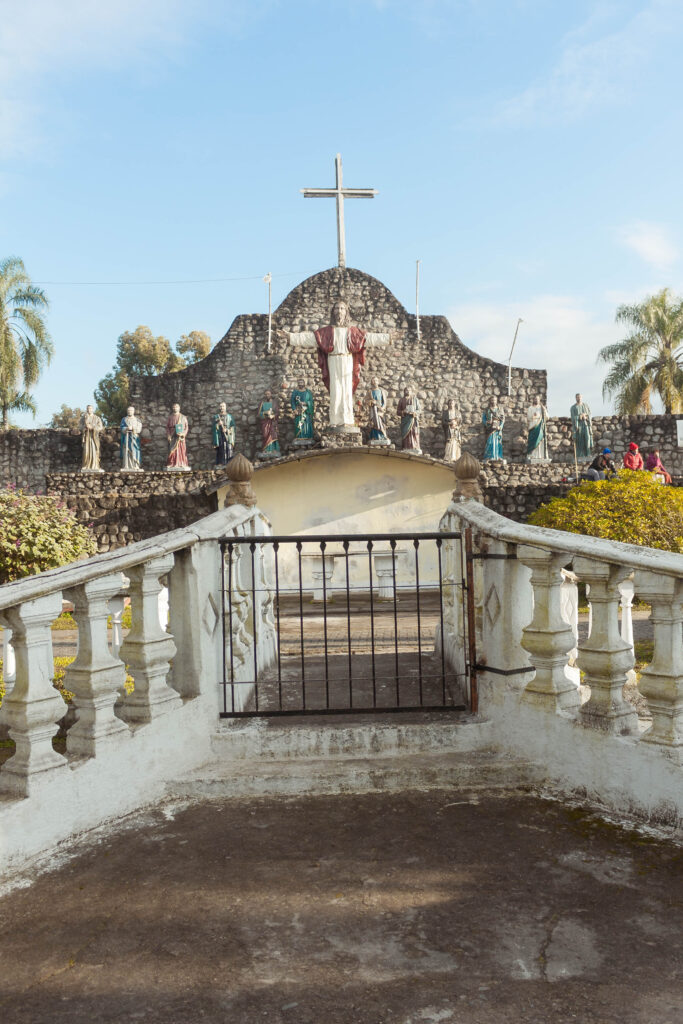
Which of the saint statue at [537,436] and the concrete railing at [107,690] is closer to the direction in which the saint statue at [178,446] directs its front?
the concrete railing

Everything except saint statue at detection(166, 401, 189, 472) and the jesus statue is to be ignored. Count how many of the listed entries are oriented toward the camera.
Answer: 2

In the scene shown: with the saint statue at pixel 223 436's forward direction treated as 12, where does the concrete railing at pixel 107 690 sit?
The concrete railing is roughly at 12 o'clock from the saint statue.

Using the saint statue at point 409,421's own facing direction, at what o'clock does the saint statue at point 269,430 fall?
the saint statue at point 269,430 is roughly at 3 o'clock from the saint statue at point 409,421.

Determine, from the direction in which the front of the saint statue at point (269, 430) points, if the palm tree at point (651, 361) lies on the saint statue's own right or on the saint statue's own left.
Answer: on the saint statue's own left

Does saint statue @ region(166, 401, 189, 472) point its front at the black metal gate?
yes

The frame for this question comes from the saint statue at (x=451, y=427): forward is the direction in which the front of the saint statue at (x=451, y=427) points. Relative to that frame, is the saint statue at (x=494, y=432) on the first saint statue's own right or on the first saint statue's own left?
on the first saint statue's own left

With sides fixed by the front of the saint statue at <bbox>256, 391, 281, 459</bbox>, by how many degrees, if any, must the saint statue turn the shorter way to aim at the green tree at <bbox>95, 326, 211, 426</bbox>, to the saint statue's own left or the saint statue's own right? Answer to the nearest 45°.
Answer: approximately 180°

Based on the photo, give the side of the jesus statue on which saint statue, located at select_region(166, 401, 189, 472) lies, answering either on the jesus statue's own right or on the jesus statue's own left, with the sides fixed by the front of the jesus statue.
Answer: on the jesus statue's own right

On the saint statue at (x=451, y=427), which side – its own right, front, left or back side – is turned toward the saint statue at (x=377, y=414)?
right

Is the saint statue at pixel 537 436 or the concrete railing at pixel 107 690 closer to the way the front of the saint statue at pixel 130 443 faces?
the concrete railing

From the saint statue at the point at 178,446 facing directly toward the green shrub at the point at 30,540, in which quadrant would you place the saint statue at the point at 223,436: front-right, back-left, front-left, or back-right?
back-left
